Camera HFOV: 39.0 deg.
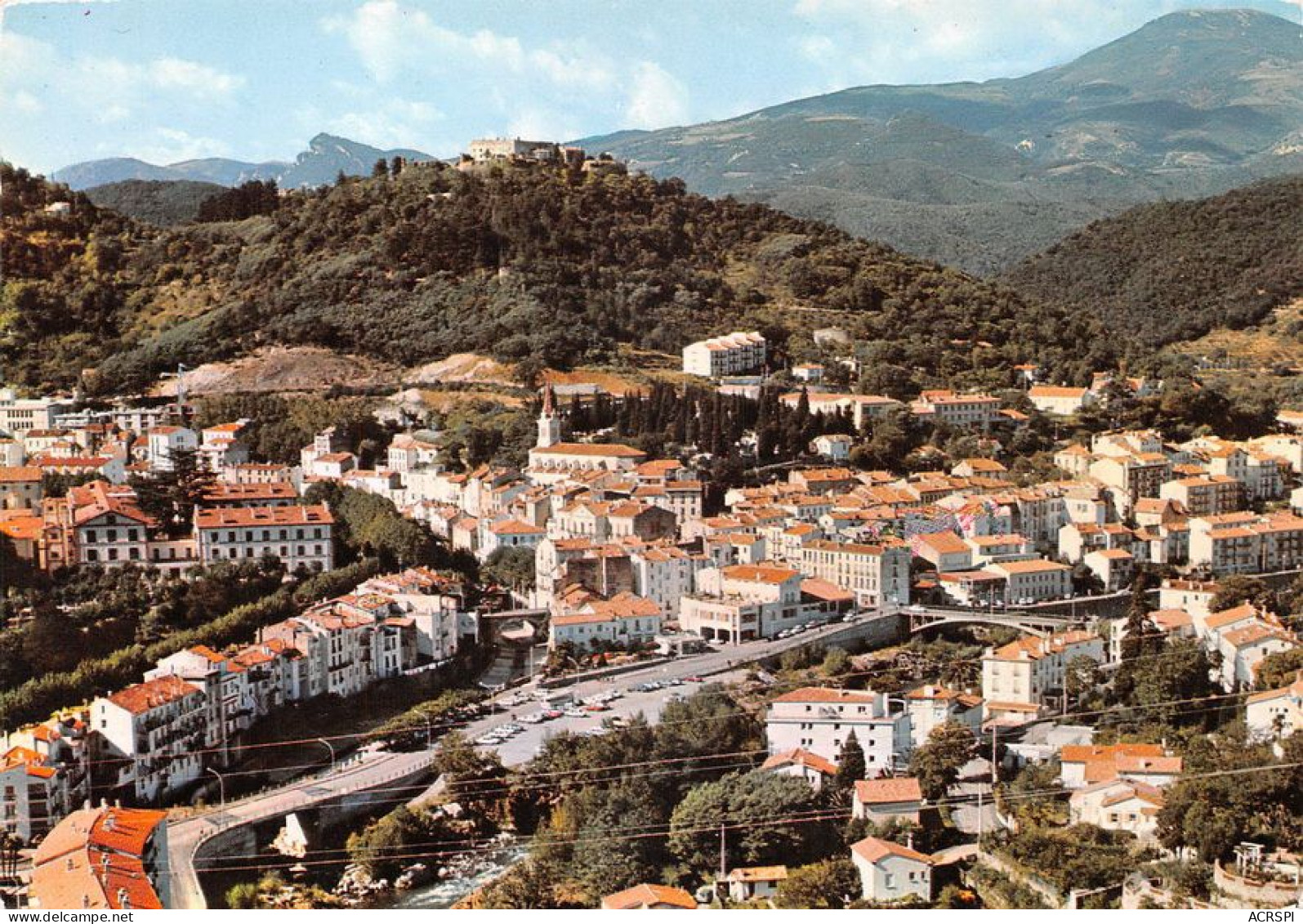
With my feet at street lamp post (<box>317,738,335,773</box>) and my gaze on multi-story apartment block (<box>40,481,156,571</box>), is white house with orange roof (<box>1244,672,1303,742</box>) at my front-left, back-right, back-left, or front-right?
back-right

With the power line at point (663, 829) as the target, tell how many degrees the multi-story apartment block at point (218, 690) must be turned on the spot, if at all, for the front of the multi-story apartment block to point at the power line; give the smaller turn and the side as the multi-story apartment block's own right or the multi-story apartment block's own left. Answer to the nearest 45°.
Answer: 0° — it already faces it

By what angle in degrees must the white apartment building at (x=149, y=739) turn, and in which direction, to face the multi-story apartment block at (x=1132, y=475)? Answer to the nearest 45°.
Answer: approximately 90° to its left

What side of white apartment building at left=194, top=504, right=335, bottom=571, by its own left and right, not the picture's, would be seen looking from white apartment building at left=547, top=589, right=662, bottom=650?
left

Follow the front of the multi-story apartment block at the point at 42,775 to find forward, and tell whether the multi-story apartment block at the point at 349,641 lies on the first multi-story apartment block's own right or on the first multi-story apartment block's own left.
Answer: on the first multi-story apartment block's own left

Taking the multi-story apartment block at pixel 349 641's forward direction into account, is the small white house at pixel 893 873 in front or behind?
in front

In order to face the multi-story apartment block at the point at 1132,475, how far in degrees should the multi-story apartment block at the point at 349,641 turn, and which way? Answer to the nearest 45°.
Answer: approximately 90° to its left

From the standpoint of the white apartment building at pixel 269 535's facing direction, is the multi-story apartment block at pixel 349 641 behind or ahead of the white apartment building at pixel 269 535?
ahead

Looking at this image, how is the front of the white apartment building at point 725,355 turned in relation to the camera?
facing the viewer and to the right of the viewer

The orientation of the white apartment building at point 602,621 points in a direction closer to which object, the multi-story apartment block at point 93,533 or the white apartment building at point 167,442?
the multi-story apartment block

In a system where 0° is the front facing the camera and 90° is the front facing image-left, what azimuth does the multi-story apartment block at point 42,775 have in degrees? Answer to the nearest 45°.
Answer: approximately 315°

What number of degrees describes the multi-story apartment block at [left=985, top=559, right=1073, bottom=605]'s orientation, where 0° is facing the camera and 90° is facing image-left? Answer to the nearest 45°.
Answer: approximately 315°

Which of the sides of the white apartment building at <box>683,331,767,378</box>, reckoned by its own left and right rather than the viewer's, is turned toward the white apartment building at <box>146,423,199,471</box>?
right

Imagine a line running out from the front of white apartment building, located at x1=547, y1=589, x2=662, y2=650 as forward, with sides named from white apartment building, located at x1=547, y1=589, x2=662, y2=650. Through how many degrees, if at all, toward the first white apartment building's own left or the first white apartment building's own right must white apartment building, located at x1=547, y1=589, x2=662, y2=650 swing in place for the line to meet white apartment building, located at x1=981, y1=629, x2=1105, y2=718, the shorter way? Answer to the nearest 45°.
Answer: approximately 90° to the first white apartment building's own left

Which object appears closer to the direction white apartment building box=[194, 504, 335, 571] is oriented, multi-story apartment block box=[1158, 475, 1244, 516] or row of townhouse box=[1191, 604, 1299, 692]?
the row of townhouse

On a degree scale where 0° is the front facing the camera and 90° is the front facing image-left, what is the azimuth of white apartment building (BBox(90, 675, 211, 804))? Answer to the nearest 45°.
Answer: approximately 315°
